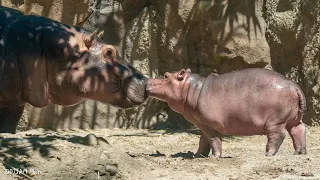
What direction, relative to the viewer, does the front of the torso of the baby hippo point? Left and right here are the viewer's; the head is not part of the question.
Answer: facing to the left of the viewer

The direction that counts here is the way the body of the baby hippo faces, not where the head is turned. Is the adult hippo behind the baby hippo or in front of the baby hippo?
in front

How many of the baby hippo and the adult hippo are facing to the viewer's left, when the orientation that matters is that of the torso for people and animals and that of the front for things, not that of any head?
1

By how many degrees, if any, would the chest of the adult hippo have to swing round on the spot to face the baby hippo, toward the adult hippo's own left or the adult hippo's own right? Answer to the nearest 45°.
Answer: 0° — it already faces it

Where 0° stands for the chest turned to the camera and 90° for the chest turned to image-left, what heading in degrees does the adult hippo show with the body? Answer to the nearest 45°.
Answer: approximately 270°

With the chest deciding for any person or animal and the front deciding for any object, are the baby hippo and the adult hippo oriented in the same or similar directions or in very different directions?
very different directions
